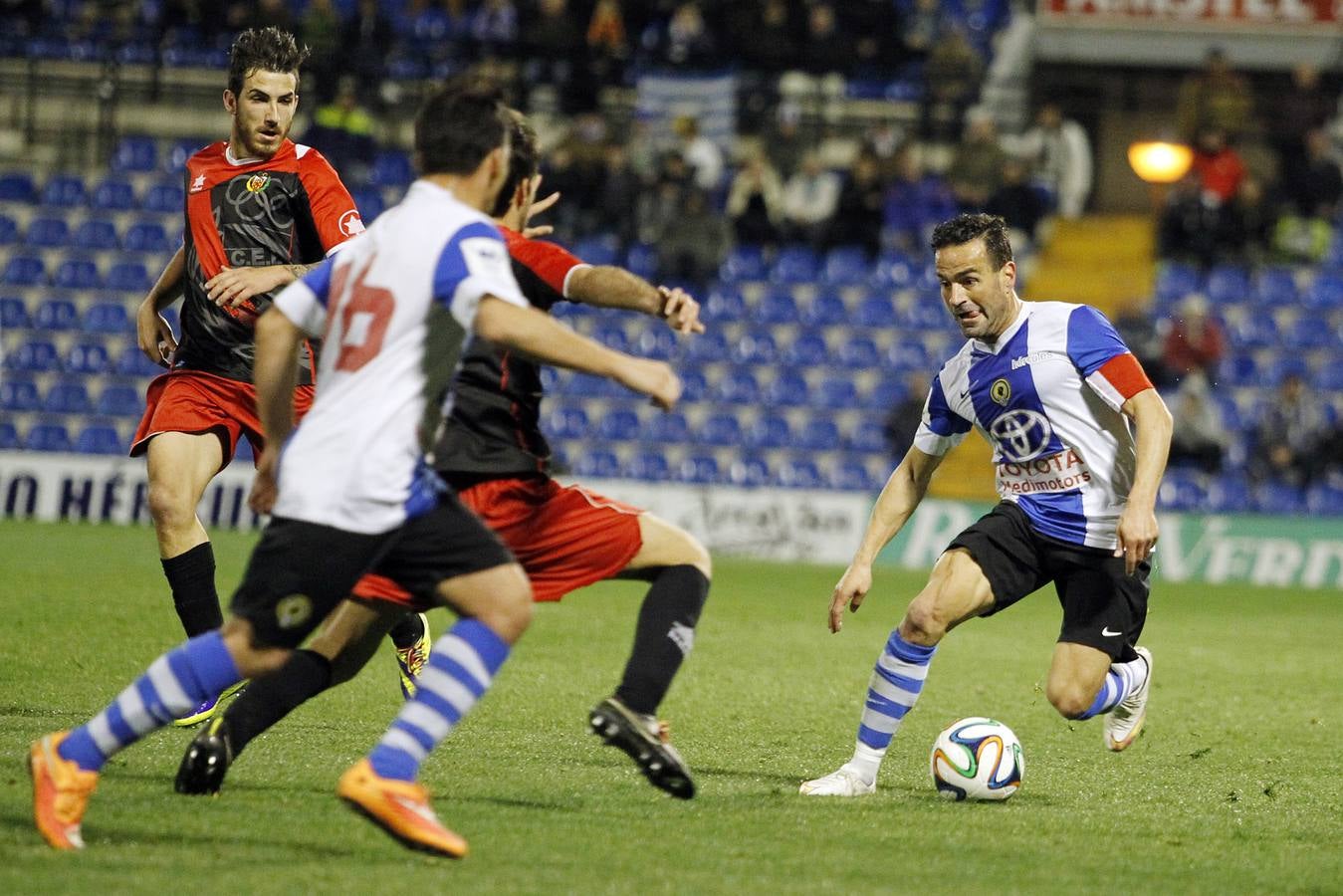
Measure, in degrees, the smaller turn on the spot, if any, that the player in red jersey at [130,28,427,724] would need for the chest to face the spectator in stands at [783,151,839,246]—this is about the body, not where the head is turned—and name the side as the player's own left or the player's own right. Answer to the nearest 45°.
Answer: approximately 135° to the player's own left

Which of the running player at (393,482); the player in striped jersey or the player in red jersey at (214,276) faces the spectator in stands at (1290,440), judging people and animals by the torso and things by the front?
the running player

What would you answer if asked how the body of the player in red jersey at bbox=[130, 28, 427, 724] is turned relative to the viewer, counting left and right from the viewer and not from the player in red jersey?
facing the viewer

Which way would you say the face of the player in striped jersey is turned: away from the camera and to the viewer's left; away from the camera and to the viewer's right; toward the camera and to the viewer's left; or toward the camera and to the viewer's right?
toward the camera and to the viewer's left

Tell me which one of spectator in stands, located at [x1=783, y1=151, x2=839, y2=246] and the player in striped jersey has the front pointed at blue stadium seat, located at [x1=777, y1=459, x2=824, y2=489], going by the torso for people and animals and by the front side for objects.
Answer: the spectator in stands

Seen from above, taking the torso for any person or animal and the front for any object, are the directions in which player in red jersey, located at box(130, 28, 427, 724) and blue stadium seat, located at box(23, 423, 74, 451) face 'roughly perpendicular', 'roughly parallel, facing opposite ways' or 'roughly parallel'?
roughly parallel

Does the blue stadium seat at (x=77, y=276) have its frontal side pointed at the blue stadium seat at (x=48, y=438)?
yes

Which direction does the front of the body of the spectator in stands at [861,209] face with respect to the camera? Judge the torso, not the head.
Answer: toward the camera

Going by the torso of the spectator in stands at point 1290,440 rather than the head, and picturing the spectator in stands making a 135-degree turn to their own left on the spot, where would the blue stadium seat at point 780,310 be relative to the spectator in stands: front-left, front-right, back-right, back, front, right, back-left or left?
back-left

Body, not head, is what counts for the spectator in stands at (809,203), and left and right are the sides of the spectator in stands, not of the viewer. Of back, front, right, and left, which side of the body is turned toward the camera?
front

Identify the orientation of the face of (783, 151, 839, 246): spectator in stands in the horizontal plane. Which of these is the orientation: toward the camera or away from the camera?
toward the camera

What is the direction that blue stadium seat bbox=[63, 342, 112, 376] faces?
toward the camera

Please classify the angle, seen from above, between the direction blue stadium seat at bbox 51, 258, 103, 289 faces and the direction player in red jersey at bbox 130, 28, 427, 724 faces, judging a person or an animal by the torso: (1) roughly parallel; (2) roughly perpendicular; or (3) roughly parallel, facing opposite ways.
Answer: roughly parallel

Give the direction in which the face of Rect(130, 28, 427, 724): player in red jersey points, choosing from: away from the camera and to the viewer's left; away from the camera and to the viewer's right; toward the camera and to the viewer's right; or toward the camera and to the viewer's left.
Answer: toward the camera and to the viewer's right

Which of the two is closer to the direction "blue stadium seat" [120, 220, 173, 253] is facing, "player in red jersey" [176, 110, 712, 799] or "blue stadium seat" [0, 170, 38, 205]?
the player in red jersey

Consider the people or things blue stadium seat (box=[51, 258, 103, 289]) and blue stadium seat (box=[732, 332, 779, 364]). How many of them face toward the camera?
2

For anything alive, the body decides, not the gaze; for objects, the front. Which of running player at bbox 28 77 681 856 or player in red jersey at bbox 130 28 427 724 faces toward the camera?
the player in red jersey

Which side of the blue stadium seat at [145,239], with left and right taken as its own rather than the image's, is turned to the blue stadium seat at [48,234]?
right

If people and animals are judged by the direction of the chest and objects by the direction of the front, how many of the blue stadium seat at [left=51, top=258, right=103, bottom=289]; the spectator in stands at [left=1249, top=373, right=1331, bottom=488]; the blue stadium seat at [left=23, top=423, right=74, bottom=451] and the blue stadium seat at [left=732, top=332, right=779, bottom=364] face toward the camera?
4

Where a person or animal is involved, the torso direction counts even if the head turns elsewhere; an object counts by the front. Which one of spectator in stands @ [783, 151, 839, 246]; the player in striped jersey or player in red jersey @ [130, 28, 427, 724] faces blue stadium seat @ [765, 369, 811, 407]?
the spectator in stands

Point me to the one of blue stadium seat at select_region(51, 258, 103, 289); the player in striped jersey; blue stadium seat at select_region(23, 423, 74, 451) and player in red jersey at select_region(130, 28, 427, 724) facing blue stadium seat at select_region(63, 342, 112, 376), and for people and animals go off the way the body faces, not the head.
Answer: blue stadium seat at select_region(51, 258, 103, 289)

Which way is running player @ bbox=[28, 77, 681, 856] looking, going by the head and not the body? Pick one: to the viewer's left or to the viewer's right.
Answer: to the viewer's right
